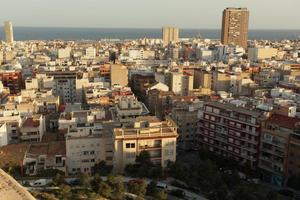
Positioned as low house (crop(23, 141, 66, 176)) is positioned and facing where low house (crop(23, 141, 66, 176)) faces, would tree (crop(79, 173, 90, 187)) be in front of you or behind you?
in front

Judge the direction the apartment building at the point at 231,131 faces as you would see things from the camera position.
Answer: facing the viewer and to the left of the viewer

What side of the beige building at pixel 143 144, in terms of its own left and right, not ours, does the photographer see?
front

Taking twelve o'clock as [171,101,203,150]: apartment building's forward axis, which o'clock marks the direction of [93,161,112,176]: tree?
The tree is roughly at 1 o'clock from the apartment building.

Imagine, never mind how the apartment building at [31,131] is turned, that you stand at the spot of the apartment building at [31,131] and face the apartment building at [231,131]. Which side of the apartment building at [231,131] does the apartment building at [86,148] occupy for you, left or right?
right

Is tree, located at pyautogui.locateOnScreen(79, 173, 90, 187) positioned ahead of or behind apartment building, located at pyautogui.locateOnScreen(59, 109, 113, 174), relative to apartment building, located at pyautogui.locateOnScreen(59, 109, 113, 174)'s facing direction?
ahead

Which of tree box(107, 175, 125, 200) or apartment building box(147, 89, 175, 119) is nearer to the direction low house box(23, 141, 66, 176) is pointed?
the tree

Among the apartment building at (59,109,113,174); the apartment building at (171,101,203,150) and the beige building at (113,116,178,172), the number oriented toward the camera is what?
3

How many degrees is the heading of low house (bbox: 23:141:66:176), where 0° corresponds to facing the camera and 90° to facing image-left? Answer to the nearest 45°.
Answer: approximately 0°

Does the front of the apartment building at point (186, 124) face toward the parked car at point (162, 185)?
yes

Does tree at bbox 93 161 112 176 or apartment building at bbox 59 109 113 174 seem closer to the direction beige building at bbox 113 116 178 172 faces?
the tree

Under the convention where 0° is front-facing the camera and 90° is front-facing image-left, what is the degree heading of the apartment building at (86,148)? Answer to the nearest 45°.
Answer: approximately 0°
